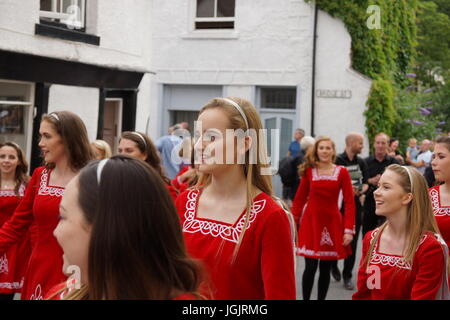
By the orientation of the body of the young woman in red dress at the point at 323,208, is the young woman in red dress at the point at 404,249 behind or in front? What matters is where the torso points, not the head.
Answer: in front

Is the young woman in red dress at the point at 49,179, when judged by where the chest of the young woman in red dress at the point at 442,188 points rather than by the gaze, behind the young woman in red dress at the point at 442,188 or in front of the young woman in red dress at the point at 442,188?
in front

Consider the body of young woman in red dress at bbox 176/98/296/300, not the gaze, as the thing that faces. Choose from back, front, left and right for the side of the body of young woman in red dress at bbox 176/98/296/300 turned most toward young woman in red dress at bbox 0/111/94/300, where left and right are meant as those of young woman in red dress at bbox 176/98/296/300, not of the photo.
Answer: right

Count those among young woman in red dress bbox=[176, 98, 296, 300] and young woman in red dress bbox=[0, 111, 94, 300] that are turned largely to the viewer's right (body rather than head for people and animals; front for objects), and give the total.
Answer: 0

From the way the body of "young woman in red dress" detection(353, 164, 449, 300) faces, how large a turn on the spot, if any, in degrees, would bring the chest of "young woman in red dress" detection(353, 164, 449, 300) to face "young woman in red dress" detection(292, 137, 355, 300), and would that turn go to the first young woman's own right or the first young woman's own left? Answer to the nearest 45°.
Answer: approximately 135° to the first young woman's own right

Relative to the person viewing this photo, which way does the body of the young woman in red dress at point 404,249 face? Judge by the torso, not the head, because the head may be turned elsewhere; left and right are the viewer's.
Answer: facing the viewer and to the left of the viewer

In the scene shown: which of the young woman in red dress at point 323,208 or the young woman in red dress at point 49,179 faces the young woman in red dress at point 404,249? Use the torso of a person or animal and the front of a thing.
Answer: the young woman in red dress at point 323,208

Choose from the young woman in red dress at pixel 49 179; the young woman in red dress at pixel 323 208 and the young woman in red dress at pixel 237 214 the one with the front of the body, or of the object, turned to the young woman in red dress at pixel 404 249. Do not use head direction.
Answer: the young woman in red dress at pixel 323 208

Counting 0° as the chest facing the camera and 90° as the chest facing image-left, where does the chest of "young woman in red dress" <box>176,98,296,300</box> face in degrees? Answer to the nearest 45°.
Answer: approximately 45°
